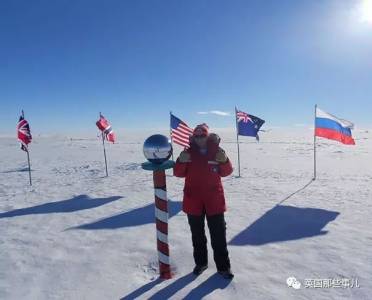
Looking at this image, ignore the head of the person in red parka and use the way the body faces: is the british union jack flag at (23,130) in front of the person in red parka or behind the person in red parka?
behind

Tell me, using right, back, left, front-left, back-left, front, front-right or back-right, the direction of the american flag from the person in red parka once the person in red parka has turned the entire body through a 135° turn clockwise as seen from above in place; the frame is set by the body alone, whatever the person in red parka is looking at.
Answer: front-right

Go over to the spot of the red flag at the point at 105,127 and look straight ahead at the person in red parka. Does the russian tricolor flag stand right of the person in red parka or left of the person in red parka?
left

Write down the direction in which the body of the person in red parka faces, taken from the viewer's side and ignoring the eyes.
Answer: toward the camera

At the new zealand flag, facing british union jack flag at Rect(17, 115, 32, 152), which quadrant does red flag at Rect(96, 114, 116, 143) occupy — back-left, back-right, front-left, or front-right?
front-right

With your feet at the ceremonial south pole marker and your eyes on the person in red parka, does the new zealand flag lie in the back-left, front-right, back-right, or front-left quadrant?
front-left

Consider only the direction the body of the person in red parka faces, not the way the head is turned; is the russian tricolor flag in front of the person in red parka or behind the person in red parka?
behind

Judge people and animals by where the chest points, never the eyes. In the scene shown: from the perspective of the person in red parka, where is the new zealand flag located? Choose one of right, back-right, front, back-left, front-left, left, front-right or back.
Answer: back

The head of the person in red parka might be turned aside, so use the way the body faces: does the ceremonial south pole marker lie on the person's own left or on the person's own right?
on the person's own right
